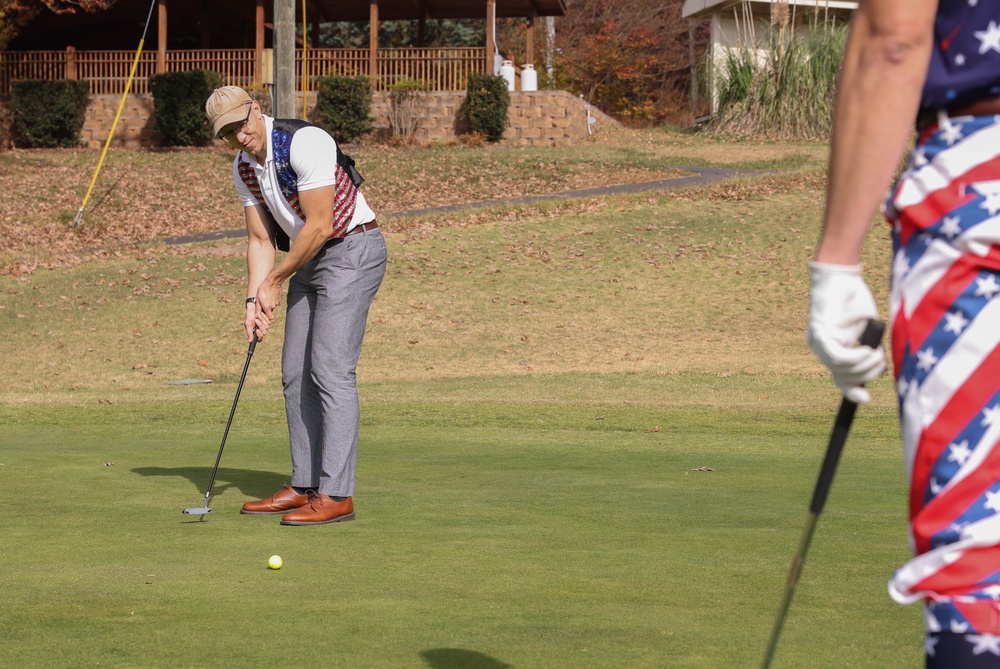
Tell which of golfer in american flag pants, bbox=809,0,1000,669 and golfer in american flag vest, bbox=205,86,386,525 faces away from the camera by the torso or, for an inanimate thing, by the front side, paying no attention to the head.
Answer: golfer in american flag pants, bbox=809,0,1000,669

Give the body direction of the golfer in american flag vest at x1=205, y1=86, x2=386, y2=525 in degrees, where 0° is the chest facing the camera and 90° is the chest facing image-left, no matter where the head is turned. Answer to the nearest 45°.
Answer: approximately 45°

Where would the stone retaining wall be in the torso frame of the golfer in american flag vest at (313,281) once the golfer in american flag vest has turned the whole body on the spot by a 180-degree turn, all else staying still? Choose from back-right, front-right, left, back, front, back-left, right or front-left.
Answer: front-left

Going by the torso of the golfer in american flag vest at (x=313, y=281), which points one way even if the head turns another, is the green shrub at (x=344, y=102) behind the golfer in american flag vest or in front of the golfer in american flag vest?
behind

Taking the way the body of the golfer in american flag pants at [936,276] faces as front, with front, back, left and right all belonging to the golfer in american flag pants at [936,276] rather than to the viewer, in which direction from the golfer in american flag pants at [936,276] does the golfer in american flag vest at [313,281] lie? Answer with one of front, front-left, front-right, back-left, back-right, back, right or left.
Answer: front-left

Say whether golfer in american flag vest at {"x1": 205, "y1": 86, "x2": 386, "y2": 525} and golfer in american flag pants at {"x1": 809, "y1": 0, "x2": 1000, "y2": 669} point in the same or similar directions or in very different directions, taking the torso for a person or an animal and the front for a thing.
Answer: very different directions

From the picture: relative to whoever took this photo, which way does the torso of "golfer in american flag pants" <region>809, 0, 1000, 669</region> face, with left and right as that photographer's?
facing away from the viewer

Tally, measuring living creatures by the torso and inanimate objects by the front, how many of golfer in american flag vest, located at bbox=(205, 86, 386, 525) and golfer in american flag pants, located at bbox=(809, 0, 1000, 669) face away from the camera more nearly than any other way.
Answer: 1

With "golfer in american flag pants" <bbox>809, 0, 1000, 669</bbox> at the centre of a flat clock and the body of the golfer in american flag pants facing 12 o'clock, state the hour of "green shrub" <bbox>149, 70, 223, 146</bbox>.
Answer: The green shrub is roughly at 11 o'clock from the golfer in american flag pants.

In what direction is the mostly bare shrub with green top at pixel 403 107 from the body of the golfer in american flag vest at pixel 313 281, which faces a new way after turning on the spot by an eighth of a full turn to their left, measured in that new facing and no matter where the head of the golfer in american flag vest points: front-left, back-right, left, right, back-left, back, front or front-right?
back

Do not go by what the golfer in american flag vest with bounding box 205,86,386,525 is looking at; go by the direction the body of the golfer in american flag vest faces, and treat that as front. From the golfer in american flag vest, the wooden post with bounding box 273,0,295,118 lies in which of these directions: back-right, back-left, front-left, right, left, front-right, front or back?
back-right

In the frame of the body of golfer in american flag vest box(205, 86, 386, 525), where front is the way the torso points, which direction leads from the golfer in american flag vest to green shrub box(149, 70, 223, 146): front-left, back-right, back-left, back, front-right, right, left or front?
back-right

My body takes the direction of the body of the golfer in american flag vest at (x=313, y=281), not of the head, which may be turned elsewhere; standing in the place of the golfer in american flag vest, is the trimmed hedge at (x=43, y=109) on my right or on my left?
on my right

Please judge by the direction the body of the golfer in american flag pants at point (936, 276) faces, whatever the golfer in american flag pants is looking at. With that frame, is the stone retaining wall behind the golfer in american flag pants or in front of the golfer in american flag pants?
in front

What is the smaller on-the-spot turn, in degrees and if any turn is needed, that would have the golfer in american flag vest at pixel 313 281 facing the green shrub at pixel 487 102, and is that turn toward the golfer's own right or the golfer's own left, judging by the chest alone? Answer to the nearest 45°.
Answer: approximately 135° to the golfer's own right
